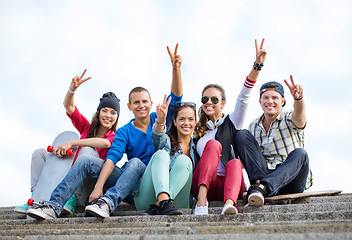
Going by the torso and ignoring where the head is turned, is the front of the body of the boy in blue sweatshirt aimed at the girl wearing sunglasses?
no

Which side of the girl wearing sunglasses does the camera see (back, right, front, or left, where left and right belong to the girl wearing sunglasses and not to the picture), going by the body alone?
front

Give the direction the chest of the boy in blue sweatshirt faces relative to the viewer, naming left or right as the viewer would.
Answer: facing the viewer and to the left of the viewer

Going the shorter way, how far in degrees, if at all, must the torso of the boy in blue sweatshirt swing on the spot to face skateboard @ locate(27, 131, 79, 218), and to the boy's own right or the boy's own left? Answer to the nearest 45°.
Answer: approximately 90° to the boy's own right

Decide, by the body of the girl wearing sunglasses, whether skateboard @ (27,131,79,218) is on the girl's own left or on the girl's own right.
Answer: on the girl's own right

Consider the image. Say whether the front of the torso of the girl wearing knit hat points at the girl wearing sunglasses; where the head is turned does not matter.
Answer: no

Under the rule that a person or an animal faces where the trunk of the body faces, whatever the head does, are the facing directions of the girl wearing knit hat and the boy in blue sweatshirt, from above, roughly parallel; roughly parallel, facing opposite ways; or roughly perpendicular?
roughly parallel

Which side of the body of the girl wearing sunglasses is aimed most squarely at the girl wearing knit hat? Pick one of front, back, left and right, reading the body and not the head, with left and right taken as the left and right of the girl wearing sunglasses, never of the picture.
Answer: right

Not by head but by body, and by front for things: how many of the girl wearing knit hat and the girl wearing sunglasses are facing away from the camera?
0

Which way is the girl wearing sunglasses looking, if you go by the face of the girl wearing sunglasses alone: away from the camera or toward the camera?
toward the camera

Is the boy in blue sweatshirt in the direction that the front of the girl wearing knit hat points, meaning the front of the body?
no

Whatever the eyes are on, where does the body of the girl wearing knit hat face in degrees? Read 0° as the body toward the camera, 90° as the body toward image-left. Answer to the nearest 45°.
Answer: approximately 45°
